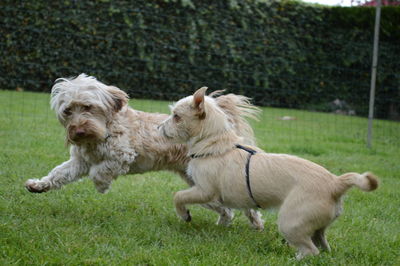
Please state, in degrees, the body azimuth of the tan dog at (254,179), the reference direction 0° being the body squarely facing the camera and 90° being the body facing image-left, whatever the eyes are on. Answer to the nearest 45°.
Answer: approximately 90°

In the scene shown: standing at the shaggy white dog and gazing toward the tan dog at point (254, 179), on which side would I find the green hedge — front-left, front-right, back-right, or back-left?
back-left

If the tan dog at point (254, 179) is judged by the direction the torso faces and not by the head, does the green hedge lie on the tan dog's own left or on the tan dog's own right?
on the tan dog's own right

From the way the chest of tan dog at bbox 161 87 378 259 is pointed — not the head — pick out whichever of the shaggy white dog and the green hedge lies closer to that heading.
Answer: the shaggy white dog
